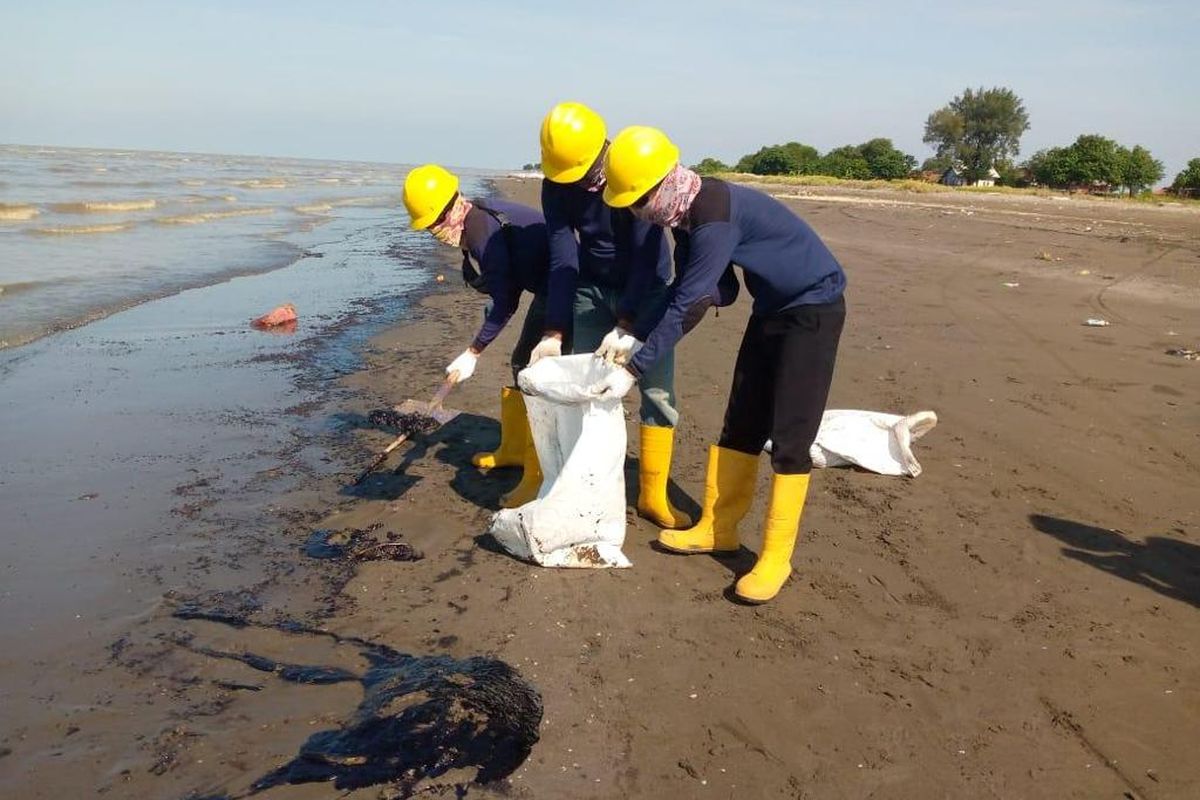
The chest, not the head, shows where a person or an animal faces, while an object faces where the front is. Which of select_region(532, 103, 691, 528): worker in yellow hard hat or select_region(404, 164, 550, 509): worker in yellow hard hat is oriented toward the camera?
select_region(532, 103, 691, 528): worker in yellow hard hat

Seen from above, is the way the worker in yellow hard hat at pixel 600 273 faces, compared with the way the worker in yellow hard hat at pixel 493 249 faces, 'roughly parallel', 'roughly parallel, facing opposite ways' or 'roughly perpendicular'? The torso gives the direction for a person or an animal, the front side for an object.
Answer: roughly perpendicular

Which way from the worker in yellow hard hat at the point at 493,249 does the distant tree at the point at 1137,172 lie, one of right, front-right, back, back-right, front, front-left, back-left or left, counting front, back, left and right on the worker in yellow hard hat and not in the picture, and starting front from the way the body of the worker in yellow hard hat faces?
back-right

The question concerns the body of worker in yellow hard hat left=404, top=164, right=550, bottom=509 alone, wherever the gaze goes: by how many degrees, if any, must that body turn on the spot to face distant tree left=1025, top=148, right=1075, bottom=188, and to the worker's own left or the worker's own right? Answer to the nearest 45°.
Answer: approximately 135° to the worker's own right

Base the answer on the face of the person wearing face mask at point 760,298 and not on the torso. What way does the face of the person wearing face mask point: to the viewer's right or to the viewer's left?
to the viewer's left

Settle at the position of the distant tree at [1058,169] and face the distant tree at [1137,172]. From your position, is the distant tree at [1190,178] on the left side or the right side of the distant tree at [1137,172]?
right

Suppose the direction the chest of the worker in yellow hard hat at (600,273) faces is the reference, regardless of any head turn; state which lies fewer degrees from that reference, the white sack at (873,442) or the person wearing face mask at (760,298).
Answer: the person wearing face mask

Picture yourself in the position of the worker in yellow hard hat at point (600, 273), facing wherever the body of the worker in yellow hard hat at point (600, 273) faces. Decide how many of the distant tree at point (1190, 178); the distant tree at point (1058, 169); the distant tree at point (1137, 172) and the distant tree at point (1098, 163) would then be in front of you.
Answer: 0

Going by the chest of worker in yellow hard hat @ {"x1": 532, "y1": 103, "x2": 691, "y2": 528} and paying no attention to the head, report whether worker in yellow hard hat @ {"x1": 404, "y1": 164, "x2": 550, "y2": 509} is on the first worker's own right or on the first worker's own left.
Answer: on the first worker's own right

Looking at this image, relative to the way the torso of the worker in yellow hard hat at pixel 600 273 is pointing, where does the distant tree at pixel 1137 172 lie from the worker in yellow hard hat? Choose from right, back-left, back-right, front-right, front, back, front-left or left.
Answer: back-left

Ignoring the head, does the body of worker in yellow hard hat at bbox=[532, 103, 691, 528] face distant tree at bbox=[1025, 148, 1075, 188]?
no

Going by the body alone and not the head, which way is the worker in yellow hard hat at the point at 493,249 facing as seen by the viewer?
to the viewer's left

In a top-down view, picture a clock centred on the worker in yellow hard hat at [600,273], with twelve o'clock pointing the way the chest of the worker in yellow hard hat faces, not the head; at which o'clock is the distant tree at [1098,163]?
The distant tree is roughly at 7 o'clock from the worker in yellow hard hat.

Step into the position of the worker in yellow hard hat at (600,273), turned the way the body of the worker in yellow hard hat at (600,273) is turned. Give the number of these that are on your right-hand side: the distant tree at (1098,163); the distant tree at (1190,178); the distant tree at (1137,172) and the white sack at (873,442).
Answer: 0

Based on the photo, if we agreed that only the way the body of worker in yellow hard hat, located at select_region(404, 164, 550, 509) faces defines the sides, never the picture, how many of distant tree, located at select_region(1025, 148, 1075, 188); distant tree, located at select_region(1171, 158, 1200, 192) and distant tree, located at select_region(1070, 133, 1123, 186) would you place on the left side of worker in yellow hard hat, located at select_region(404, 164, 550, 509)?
0

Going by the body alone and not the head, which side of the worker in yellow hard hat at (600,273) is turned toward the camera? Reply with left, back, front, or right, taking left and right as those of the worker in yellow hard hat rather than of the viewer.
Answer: front

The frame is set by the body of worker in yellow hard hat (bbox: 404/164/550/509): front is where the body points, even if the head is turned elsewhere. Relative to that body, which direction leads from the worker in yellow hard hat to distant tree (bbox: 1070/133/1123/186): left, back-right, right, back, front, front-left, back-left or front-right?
back-right
